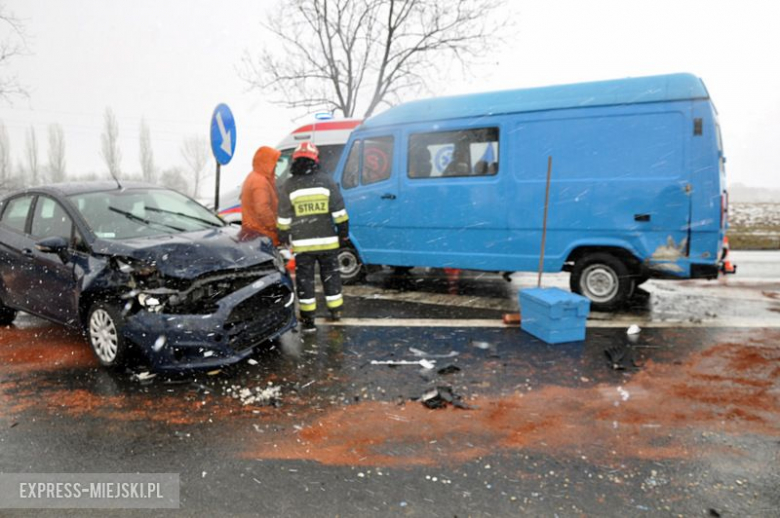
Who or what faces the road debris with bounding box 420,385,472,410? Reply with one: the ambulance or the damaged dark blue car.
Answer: the damaged dark blue car

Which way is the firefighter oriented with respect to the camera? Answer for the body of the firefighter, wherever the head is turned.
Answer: away from the camera

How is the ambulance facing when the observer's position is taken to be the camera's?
facing to the left of the viewer

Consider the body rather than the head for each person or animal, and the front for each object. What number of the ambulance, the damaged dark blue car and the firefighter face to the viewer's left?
1

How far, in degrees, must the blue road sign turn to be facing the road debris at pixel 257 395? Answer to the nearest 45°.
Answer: approximately 45° to its left

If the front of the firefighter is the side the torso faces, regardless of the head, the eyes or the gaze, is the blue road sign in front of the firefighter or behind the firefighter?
in front

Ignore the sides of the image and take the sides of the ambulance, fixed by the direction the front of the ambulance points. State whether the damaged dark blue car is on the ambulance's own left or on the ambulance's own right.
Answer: on the ambulance's own left
